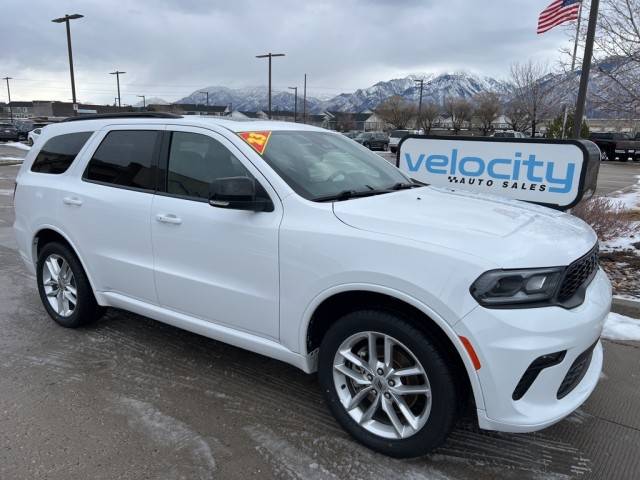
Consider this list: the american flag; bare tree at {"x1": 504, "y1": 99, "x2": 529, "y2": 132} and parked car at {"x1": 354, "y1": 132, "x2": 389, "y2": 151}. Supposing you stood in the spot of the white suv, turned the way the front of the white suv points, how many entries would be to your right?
0

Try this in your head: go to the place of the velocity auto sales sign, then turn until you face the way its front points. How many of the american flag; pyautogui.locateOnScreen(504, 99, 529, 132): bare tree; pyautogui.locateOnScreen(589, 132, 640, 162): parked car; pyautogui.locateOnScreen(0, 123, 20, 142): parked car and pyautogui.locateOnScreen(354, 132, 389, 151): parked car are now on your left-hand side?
0

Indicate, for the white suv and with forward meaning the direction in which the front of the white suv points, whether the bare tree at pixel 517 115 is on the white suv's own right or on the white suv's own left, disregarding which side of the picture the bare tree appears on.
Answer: on the white suv's own left

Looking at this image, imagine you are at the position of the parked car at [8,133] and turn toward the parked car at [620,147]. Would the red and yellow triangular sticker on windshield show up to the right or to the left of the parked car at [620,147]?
right

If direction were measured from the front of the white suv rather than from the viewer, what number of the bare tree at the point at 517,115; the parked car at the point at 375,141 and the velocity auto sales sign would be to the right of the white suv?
0

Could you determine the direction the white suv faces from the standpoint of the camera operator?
facing the viewer and to the right of the viewer

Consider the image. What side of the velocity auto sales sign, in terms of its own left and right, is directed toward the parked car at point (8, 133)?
right

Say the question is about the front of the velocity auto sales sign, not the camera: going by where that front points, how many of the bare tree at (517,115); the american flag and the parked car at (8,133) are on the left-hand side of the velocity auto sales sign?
0

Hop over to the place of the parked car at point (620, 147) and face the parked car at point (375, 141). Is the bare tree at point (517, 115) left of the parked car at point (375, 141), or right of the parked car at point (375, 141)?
right

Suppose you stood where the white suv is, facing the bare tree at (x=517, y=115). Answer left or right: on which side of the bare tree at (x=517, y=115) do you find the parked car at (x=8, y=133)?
left

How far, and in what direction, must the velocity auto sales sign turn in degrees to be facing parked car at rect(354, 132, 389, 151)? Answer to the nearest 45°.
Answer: approximately 135° to its right

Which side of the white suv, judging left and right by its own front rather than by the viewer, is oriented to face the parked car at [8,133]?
back

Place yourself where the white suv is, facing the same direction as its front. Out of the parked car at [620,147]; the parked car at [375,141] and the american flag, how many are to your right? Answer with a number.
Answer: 0

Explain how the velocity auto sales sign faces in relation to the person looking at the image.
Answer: facing the viewer and to the left of the viewer

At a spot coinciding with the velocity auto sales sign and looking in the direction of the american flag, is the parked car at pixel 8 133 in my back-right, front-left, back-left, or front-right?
front-left

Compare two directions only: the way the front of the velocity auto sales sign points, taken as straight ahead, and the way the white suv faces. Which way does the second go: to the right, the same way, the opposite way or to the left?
to the left

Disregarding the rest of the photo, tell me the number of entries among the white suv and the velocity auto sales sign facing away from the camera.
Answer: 0

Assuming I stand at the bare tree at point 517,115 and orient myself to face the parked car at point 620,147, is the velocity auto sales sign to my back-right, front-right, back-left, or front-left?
front-right

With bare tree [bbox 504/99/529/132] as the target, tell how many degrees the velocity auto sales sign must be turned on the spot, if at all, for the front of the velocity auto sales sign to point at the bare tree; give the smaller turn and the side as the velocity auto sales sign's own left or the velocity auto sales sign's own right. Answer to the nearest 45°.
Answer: approximately 135° to the velocity auto sales sign's own right
